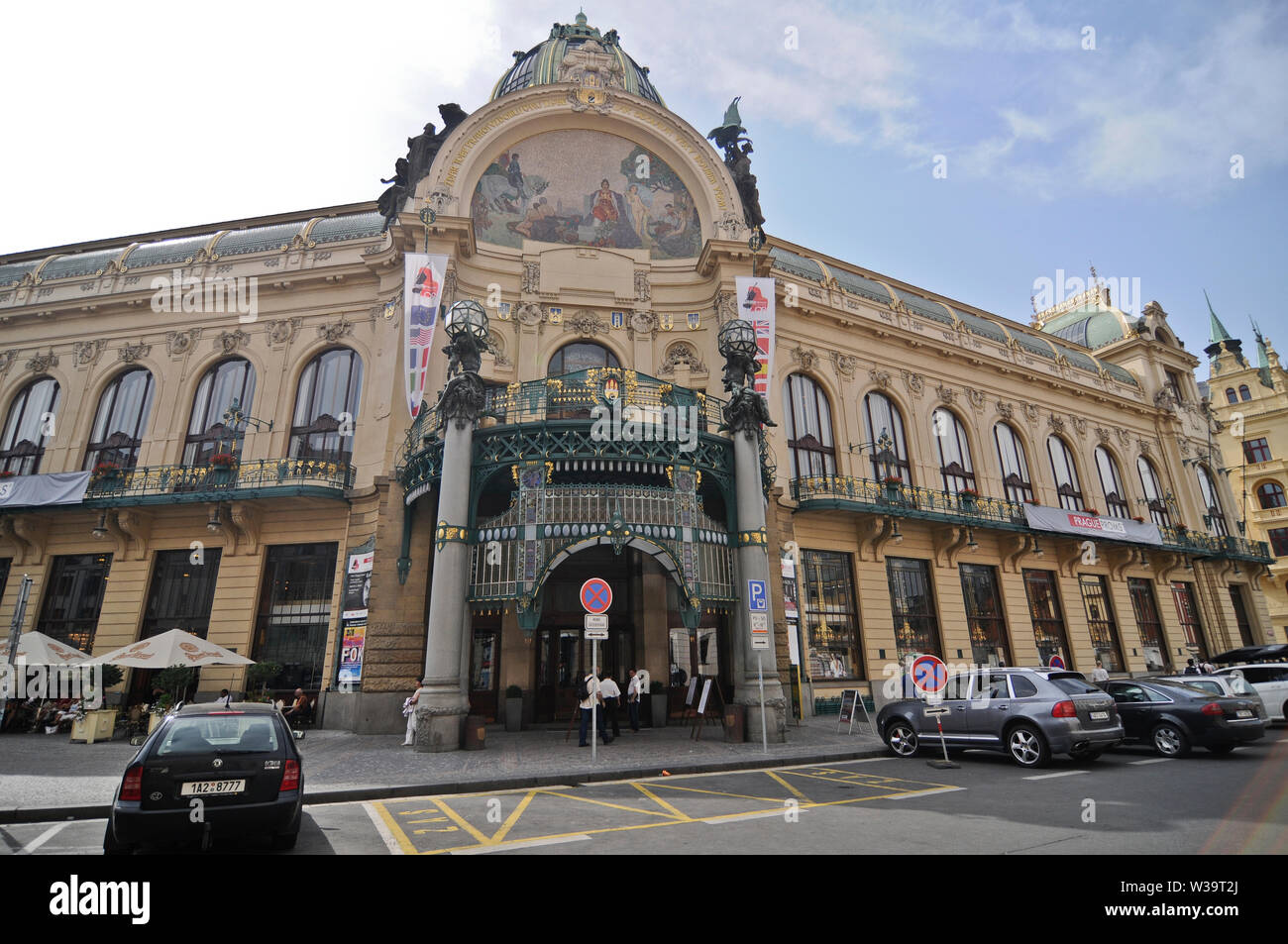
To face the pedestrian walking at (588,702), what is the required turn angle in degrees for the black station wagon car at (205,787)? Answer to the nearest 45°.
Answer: approximately 45° to its right

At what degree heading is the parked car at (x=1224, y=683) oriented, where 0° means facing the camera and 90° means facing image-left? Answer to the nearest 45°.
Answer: approximately 135°

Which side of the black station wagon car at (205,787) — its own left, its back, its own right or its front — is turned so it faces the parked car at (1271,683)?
right

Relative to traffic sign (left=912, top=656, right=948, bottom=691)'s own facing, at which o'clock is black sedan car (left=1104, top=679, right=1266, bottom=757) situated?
The black sedan car is roughly at 8 o'clock from the traffic sign.

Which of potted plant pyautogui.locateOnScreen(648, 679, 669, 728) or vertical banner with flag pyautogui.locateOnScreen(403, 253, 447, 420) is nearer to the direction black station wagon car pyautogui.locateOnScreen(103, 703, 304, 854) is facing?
the vertical banner with flag

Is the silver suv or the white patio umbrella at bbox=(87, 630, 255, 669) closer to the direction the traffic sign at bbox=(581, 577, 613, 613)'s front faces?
the silver suv

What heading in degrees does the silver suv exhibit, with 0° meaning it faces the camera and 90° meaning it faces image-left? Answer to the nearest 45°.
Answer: approximately 135°

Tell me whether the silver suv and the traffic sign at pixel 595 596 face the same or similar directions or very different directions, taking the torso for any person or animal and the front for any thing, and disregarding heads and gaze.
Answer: very different directions

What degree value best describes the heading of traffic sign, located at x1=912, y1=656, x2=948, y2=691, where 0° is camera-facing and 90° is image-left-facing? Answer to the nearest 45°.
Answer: approximately 0°
